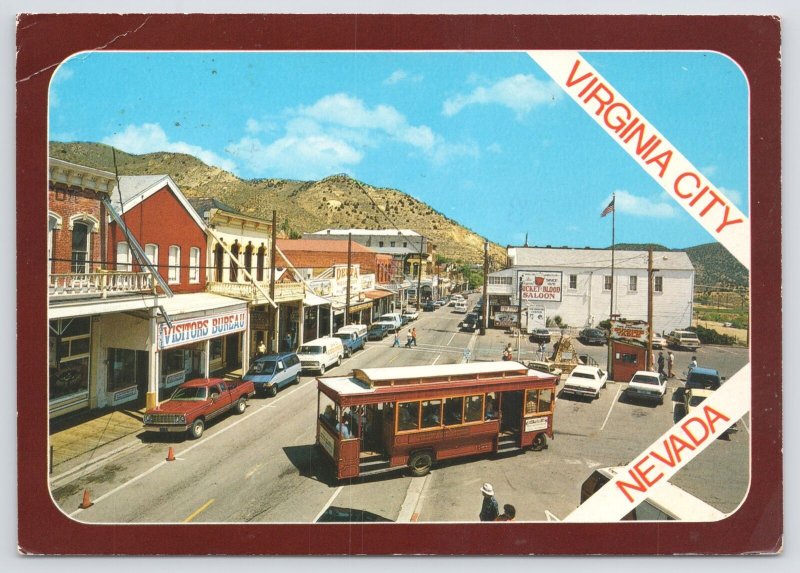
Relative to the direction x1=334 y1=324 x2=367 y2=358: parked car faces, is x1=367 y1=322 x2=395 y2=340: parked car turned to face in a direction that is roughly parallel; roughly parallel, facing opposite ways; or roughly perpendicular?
roughly parallel

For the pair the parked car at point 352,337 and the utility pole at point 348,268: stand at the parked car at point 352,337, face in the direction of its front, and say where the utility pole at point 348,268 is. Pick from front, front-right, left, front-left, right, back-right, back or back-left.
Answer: back-right

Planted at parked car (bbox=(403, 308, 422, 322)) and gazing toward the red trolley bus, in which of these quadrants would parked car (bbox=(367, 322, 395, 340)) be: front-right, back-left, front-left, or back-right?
front-right

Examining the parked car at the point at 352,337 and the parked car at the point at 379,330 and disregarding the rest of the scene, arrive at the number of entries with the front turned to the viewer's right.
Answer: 0

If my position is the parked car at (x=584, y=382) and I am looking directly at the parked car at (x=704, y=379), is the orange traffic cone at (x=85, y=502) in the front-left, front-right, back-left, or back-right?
back-right

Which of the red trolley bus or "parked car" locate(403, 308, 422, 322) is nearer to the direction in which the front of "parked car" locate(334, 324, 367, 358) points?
the red trolley bus

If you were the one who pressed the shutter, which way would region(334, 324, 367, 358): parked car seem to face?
facing the viewer and to the left of the viewer

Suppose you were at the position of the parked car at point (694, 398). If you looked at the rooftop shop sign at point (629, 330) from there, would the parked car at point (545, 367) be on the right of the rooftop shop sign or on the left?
left

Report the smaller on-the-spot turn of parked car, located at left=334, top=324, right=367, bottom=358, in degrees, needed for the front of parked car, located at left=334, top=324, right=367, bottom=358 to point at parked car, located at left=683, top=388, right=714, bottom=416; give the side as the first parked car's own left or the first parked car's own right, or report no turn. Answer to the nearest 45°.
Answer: approximately 90° to the first parked car's own left

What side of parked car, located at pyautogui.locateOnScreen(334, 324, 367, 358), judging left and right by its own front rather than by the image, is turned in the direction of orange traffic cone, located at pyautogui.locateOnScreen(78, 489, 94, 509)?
front

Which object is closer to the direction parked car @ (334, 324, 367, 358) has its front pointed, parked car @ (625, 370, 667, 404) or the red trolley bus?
the red trolley bus

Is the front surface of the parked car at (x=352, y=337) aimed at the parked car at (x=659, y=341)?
no
